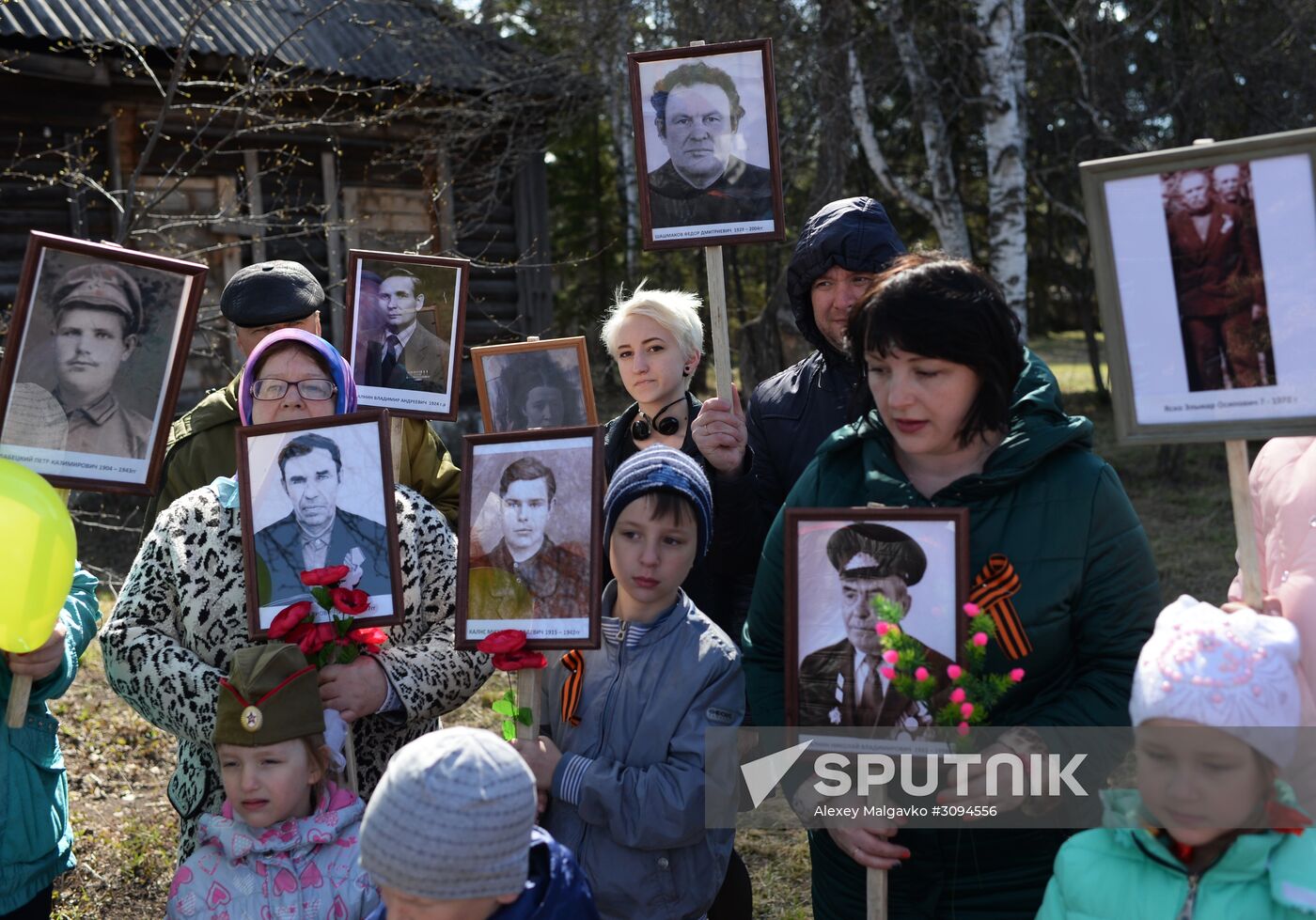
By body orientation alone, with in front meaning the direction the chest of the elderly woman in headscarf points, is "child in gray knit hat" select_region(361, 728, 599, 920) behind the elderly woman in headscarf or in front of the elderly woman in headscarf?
in front

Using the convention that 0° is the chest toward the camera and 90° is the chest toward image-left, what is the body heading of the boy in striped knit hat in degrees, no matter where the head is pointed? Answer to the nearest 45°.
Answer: approximately 45°

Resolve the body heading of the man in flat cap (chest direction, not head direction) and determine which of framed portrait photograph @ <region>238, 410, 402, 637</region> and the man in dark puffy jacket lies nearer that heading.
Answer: the framed portrait photograph

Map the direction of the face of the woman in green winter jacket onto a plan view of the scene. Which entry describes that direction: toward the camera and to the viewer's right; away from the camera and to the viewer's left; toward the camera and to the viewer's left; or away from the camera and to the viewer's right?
toward the camera and to the viewer's left

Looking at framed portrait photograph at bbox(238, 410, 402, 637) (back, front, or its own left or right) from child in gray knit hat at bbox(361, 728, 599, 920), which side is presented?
front

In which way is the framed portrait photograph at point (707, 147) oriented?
toward the camera

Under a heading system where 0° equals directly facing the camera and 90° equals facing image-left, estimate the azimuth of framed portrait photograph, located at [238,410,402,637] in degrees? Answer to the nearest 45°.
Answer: approximately 0°

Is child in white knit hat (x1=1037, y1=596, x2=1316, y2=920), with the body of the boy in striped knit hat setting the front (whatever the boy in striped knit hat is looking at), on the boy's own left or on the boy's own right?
on the boy's own left

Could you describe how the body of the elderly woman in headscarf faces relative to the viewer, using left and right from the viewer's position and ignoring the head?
facing the viewer
